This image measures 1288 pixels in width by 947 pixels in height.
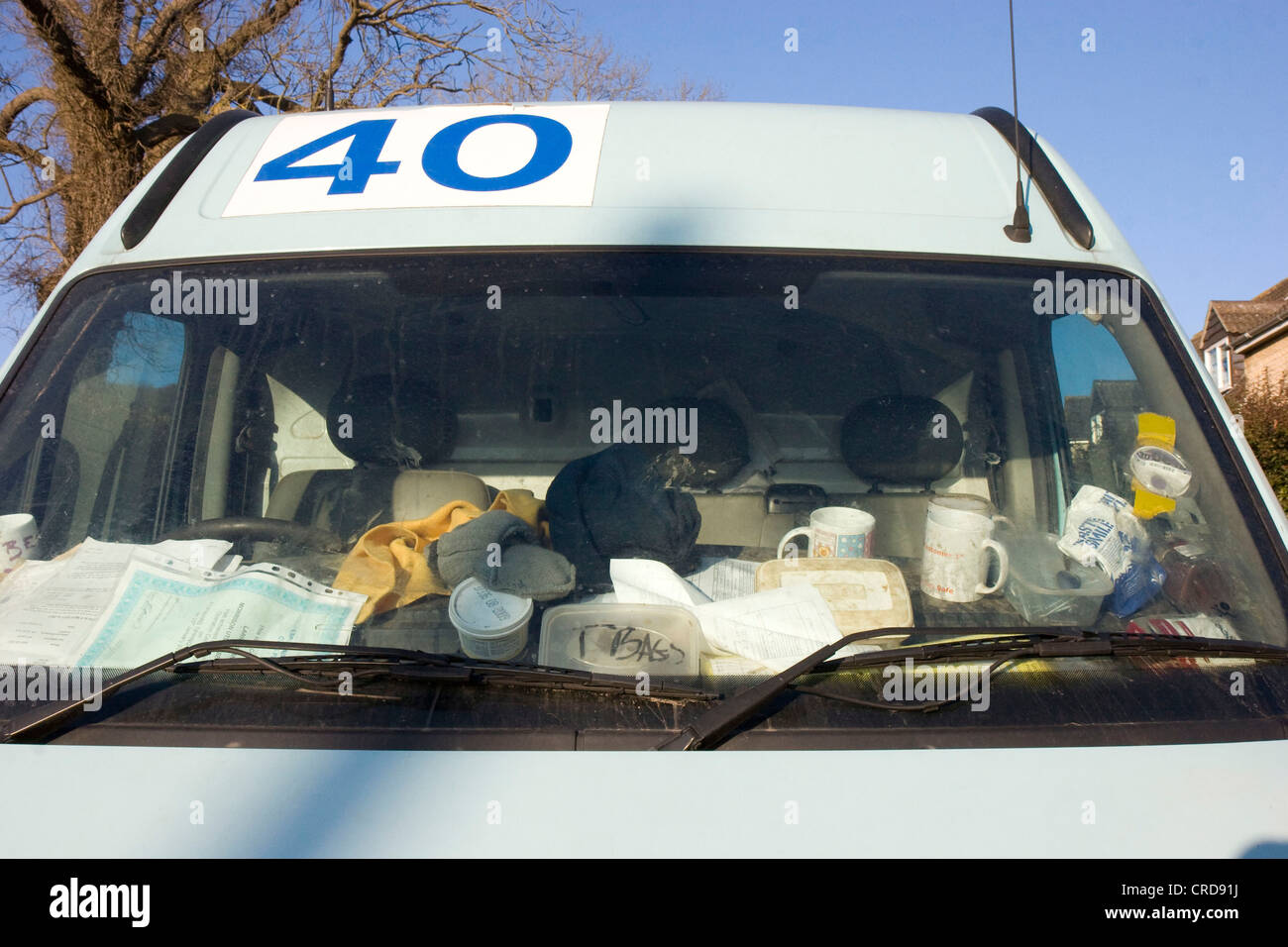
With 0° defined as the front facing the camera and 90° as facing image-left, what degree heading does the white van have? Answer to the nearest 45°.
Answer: approximately 0°

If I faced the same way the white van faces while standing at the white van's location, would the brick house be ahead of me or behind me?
behind

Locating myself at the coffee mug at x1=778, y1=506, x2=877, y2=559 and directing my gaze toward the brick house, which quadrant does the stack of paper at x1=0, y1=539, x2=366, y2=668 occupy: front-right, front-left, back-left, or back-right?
back-left
